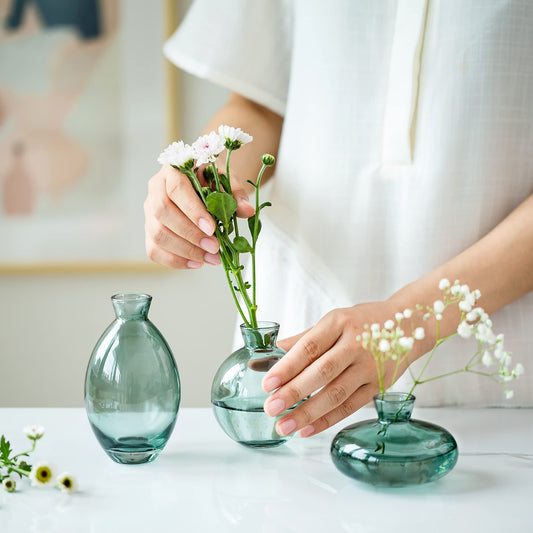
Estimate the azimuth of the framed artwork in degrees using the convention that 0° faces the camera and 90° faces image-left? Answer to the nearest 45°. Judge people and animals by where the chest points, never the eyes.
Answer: approximately 0°

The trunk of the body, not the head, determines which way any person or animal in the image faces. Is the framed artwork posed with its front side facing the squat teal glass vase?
yes

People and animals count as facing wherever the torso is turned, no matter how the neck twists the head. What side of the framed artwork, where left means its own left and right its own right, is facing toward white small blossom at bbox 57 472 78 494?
front

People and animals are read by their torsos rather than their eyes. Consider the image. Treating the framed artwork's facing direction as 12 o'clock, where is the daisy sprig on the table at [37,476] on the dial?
The daisy sprig on the table is roughly at 12 o'clock from the framed artwork.

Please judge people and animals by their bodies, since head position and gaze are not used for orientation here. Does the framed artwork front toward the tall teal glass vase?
yes

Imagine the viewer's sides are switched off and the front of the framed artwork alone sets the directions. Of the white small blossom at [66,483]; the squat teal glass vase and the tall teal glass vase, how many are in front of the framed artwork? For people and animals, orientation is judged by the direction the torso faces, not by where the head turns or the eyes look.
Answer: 3

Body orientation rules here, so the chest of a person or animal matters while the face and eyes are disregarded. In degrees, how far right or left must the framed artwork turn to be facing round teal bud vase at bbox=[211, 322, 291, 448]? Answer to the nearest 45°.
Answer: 0° — it already faces it

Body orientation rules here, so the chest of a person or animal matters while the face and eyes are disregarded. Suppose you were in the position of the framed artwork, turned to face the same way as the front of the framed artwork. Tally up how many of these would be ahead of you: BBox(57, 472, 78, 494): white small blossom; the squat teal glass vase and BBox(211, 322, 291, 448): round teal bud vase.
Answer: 3
